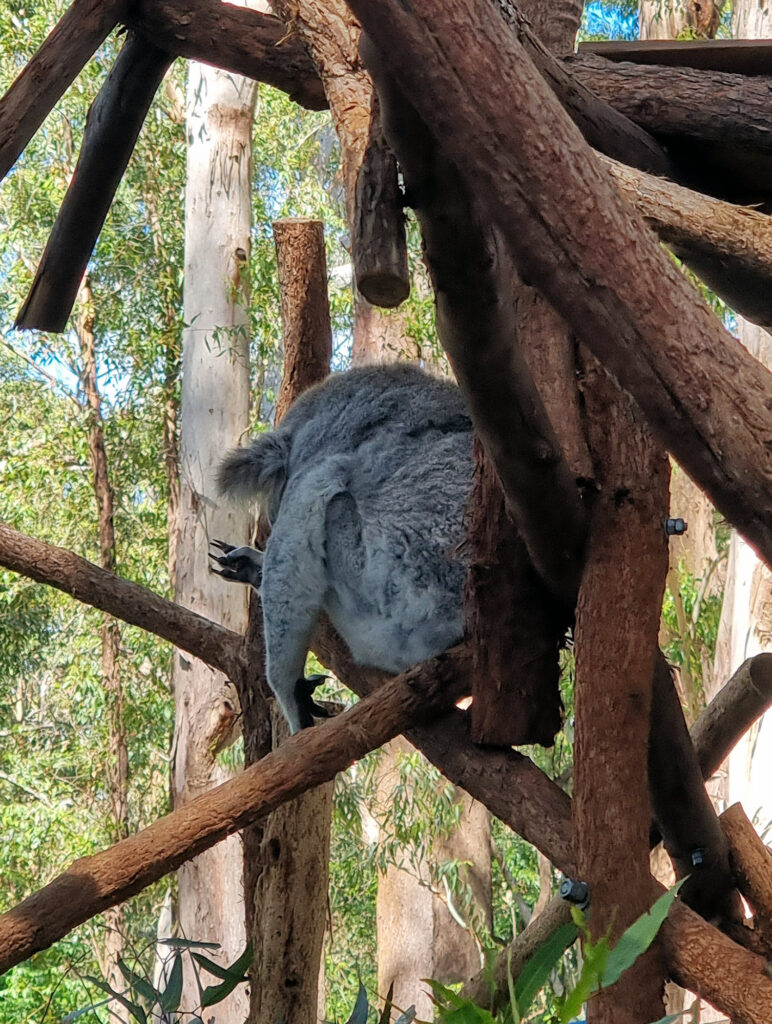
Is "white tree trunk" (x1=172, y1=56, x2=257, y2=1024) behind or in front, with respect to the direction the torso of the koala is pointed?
in front

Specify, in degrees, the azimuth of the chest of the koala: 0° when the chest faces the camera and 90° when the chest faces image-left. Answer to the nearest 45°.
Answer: approximately 135°
